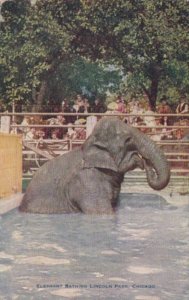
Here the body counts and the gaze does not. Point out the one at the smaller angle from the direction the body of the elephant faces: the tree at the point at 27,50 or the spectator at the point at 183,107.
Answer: the spectator

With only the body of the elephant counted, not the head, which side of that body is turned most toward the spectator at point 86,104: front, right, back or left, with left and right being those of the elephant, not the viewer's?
left

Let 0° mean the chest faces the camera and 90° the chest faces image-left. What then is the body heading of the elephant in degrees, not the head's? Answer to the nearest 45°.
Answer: approximately 270°

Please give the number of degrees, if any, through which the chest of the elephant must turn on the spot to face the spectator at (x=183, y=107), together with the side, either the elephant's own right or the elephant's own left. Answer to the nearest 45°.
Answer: approximately 90° to the elephant's own left

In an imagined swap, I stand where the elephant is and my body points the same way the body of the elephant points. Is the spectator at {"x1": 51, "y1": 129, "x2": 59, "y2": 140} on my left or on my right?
on my left

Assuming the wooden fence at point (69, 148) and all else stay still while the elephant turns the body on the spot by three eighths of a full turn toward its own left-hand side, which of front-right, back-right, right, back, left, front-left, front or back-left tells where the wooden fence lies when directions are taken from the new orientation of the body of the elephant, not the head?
front-right

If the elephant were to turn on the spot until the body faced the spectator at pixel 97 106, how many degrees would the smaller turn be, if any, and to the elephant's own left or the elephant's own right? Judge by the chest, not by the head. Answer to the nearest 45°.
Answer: approximately 90° to the elephant's own left
